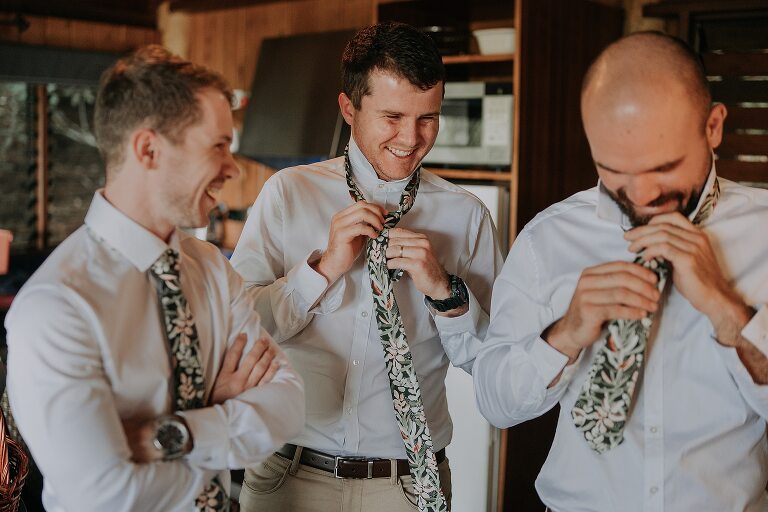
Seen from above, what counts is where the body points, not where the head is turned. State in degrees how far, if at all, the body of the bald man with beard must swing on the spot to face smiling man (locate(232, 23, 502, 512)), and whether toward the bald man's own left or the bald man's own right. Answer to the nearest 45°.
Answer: approximately 135° to the bald man's own right

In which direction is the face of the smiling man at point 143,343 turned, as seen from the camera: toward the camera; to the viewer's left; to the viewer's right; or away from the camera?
to the viewer's right

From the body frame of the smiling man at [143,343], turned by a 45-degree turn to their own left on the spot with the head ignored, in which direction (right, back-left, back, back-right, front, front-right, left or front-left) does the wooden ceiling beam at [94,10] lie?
left

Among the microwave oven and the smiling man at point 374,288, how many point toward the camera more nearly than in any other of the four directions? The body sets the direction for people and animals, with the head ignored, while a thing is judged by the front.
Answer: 2

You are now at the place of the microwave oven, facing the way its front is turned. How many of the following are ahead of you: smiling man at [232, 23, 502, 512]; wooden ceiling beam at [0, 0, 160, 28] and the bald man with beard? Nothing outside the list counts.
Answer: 2

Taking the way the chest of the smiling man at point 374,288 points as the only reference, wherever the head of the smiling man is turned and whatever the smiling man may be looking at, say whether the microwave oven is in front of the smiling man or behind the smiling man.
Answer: behind

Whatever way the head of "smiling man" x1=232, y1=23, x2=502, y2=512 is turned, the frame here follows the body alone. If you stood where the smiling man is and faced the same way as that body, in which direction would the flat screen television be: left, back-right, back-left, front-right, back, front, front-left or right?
back

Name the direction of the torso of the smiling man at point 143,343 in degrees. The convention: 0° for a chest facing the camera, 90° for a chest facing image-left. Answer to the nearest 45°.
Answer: approximately 315°

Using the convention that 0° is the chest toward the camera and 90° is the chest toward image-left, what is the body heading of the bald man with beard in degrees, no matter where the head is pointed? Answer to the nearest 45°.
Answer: approximately 0°
